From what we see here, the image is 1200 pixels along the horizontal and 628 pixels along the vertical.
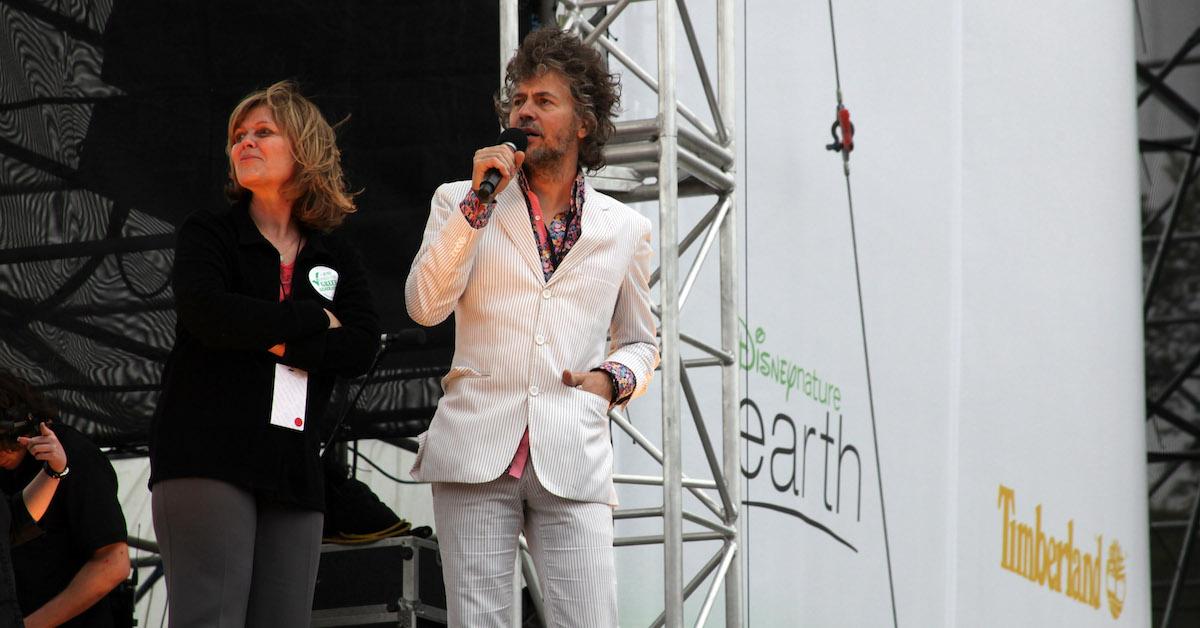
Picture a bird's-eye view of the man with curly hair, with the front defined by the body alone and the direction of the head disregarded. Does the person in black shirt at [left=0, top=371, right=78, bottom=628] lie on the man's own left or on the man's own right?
on the man's own right

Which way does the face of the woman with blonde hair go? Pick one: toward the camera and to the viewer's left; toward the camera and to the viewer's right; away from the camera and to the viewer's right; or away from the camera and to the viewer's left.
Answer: toward the camera and to the viewer's left

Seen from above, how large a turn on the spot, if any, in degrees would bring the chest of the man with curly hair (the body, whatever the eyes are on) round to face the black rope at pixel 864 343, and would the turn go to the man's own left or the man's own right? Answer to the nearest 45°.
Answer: approximately 135° to the man's own left

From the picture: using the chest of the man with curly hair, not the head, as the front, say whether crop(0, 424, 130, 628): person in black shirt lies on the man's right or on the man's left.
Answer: on the man's right

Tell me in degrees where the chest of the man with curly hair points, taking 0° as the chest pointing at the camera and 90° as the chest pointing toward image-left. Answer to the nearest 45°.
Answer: approximately 0°

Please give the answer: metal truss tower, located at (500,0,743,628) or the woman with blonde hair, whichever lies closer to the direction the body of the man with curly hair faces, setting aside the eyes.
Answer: the woman with blonde hair

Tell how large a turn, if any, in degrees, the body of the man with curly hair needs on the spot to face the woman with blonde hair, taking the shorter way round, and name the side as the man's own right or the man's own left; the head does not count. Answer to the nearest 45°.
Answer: approximately 90° to the man's own right
